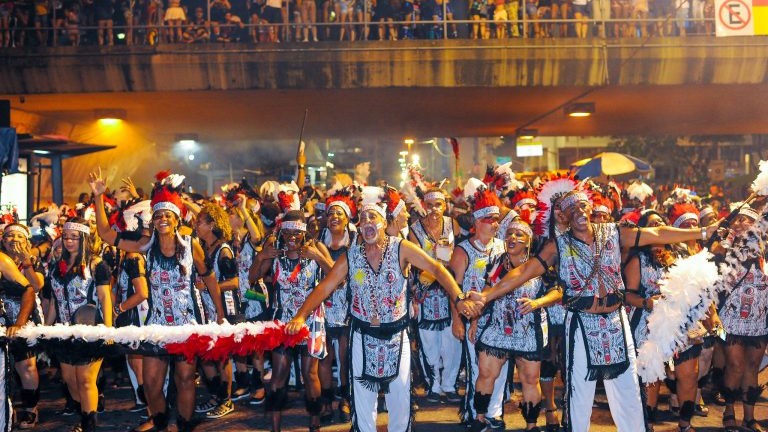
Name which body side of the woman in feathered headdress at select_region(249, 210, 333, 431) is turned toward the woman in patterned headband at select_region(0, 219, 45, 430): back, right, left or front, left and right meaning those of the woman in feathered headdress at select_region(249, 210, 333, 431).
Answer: right

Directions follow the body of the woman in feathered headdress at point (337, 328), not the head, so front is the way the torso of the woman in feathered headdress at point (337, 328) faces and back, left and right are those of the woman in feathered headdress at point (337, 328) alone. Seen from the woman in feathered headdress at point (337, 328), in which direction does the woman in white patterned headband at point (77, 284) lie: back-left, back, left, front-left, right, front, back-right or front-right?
right

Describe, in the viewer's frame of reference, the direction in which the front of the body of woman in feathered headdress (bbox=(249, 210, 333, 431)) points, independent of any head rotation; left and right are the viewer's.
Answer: facing the viewer

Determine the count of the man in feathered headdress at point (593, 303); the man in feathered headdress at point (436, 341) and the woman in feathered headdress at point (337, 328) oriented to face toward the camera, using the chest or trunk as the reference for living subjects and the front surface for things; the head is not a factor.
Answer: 3

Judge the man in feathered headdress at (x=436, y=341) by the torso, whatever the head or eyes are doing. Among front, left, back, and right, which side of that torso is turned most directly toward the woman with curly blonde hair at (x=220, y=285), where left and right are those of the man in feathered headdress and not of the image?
right

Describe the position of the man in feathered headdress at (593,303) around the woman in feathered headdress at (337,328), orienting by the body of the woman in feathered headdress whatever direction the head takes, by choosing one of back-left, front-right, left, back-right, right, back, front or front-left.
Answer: front-left

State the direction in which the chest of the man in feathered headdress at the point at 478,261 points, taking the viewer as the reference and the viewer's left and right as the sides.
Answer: facing the viewer and to the right of the viewer

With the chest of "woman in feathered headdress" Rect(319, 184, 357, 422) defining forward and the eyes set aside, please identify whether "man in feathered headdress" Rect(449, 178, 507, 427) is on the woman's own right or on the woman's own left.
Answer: on the woman's own left

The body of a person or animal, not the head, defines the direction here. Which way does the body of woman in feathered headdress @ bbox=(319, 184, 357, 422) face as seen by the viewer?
toward the camera
